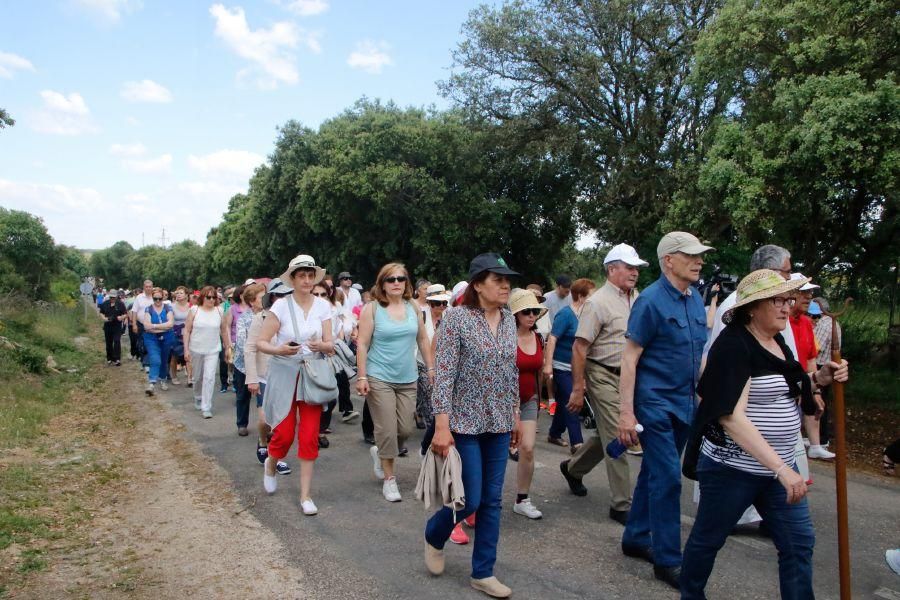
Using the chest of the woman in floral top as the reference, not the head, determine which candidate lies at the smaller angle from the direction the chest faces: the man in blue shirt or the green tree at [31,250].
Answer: the man in blue shirt

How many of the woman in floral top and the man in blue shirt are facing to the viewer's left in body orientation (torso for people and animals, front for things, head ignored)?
0

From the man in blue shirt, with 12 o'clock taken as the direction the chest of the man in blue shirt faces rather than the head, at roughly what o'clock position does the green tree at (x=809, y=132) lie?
The green tree is roughly at 8 o'clock from the man in blue shirt.

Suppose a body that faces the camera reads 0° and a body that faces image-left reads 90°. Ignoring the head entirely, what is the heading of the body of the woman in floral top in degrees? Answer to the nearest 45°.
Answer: approximately 315°

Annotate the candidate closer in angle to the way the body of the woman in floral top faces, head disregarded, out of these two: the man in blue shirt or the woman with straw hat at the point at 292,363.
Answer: the man in blue shirt

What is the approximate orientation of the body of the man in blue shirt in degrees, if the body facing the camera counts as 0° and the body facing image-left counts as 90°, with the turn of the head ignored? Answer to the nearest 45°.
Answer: approximately 315°

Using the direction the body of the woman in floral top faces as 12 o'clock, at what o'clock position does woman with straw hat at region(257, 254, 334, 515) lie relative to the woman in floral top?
The woman with straw hat is roughly at 6 o'clock from the woman in floral top.

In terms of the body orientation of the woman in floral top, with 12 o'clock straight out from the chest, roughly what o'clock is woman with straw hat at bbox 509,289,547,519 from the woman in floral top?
The woman with straw hat is roughly at 8 o'clock from the woman in floral top.

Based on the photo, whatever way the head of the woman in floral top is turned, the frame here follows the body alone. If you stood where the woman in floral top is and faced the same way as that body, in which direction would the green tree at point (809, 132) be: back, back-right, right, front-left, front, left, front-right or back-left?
left
